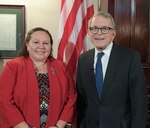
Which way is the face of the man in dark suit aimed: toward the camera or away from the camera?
toward the camera

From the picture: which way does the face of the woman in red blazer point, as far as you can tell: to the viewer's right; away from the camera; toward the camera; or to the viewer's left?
toward the camera

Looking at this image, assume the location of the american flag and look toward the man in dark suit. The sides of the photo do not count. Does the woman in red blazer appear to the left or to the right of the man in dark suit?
right

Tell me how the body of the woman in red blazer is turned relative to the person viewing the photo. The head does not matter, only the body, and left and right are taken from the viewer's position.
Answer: facing the viewer

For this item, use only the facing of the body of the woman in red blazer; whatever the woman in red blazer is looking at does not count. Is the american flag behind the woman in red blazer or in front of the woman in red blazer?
behind
